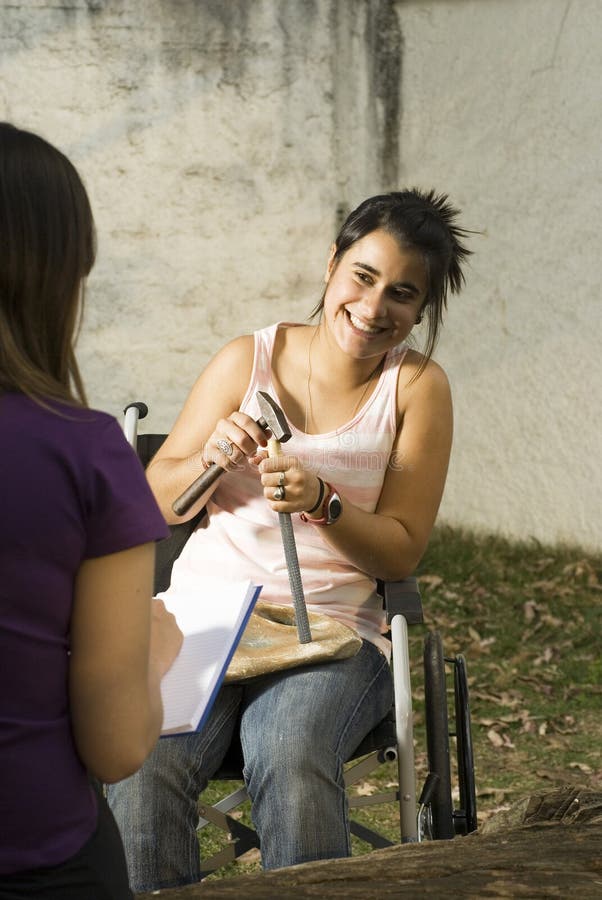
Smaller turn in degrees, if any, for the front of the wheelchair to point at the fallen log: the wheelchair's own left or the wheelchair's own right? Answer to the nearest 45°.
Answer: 0° — it already faces it

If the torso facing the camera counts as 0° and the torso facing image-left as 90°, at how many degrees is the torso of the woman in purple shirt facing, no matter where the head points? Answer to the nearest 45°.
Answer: approximately 225°

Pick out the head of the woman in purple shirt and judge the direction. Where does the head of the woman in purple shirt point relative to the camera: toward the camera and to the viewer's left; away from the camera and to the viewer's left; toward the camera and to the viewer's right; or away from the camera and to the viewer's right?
away from the camera and to the viewer's right

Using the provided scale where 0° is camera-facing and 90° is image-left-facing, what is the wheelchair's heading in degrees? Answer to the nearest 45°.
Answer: approximately 0°

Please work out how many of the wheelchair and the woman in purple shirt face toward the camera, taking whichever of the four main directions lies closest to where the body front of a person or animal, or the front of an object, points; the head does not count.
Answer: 1
